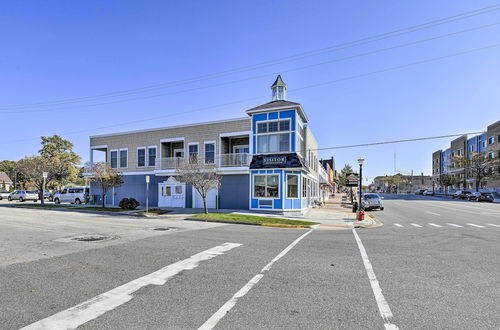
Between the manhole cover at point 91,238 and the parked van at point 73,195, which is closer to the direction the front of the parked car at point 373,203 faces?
the manhole cover

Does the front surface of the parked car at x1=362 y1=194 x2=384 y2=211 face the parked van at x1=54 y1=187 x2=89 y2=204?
no

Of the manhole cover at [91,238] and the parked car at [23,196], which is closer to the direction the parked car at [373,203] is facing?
the manhole cover

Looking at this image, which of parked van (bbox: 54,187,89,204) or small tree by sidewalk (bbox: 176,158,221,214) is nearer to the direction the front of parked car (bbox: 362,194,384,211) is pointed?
the small tree by sidewalk

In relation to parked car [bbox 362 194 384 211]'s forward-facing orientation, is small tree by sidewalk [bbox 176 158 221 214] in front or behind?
in front

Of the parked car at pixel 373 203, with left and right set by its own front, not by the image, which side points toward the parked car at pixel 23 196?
right

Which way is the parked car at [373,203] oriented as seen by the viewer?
toward the camera

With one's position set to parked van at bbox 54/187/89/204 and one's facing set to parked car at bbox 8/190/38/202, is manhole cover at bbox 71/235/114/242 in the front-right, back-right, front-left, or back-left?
back-left

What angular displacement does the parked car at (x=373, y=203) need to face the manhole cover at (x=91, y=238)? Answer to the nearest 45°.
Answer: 0° — it already faces it
